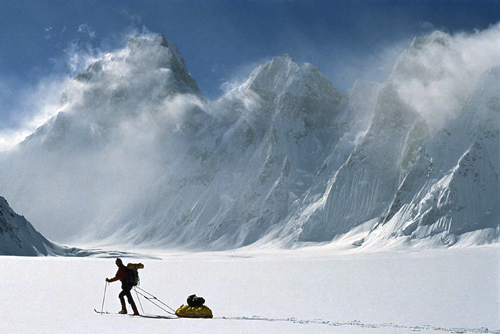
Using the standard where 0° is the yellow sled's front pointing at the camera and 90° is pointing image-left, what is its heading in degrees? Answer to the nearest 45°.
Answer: approximately 90°
